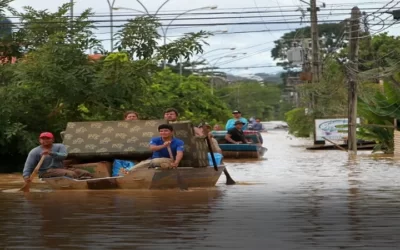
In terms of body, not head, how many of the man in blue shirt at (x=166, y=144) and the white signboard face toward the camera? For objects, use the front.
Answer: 2

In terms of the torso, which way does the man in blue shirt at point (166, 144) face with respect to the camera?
toward the camera

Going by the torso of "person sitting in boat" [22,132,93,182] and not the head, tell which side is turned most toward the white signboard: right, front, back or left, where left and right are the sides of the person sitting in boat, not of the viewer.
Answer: left

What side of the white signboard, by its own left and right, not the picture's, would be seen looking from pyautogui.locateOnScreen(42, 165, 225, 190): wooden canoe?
front

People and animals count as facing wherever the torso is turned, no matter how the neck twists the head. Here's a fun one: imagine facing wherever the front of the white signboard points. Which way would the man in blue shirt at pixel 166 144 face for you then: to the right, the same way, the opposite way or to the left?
the same way

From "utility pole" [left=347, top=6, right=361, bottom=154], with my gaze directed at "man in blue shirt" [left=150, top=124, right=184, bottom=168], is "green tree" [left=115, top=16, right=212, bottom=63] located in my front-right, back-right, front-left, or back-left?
front-right

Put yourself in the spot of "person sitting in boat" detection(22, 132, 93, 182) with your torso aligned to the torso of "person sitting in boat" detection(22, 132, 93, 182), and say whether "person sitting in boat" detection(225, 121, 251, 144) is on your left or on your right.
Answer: on your left

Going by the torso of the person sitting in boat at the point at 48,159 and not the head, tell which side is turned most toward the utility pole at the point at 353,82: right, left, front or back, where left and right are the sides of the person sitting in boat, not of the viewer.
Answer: left

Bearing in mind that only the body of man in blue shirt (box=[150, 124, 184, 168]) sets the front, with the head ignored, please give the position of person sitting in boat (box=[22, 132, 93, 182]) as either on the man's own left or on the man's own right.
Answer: on the man's own right

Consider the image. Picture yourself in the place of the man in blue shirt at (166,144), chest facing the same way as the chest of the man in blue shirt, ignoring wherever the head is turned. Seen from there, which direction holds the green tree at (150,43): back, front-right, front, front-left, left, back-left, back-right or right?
back

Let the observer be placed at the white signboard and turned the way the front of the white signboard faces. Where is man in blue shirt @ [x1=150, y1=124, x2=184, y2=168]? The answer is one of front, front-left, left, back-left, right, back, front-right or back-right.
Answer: front

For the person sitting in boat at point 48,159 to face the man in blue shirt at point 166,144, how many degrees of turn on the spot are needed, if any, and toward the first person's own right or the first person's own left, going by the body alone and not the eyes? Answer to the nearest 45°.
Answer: approximately 45° to the first person's own left

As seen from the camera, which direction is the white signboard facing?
toward the camera
